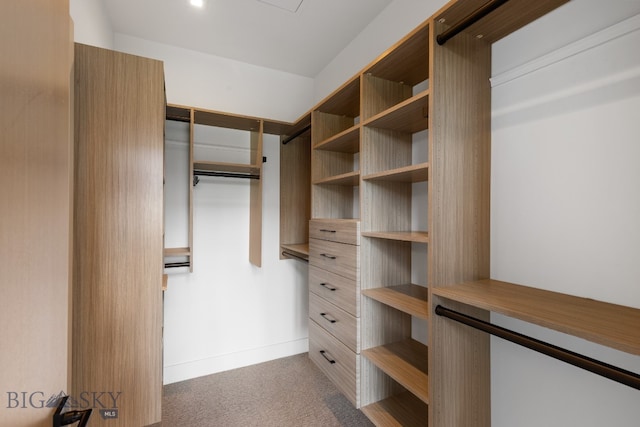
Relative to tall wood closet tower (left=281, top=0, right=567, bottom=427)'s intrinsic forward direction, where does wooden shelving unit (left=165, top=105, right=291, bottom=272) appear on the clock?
The wooden shelving unit is roughly at 2 o'clock from the tall wood closet tower.

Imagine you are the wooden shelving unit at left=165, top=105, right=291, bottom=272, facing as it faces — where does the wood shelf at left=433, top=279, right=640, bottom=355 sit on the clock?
The wood shelf is roughly at 11 o'clock from the wooden shelving unit.

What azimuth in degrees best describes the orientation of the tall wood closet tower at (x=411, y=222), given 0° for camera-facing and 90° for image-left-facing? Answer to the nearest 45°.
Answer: approximately 45°

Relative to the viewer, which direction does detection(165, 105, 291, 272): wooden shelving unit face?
toward the camera

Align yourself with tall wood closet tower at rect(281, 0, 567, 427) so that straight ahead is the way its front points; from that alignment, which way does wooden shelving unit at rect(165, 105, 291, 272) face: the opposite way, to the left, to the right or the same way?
to the left

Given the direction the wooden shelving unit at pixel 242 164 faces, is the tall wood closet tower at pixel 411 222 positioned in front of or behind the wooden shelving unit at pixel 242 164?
in front

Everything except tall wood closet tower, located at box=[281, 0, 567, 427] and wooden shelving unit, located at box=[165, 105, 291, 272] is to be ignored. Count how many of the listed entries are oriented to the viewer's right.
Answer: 0
